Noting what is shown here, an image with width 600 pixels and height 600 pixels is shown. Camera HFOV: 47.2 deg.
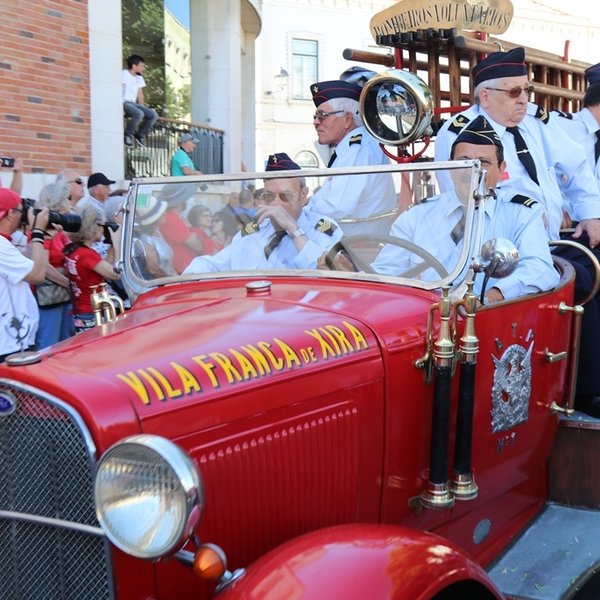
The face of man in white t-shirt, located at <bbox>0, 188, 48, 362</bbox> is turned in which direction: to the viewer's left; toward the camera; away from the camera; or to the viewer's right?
to the viewer's right

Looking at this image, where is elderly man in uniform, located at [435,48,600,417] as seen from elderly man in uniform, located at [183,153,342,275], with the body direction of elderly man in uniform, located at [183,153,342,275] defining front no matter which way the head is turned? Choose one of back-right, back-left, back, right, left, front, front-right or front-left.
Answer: back

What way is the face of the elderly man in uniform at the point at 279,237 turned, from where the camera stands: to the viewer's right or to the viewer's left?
to the viewer's left

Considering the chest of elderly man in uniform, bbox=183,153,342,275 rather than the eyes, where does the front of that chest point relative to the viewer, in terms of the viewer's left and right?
facing the viewer and to the left of the viewer

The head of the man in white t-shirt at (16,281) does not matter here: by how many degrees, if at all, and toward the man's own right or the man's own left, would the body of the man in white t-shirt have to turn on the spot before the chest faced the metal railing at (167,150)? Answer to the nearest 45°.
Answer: approximately 90° to the man's own left

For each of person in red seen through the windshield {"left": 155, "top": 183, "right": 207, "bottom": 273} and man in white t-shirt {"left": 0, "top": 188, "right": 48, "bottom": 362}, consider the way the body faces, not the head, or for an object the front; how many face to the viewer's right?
2

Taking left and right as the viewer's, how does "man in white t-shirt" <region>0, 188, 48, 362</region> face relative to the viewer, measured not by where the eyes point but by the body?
facing to the right of the viewer

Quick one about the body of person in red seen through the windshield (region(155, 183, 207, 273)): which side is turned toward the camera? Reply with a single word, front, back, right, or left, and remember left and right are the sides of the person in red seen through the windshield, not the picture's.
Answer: right

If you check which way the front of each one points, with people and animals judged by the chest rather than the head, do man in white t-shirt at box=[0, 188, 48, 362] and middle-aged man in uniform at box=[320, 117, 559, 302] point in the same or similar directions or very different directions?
very different directions
